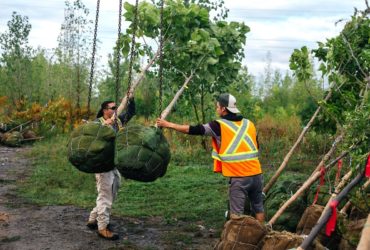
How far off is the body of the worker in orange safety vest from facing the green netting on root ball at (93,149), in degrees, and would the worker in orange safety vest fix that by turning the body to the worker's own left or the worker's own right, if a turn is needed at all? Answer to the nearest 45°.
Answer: approximately 45° to the worker's own left

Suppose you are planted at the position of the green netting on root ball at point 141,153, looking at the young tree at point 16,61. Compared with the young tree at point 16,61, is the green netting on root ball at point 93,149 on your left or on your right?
left

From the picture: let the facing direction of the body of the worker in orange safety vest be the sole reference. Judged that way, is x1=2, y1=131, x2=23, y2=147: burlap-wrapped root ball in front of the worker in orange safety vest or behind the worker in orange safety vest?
in front

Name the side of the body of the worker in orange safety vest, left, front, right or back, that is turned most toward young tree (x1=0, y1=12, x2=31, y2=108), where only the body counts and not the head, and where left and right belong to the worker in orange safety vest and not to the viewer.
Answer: front

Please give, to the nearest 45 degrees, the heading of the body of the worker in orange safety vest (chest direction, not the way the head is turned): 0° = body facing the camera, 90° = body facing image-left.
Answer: approximately 135°
